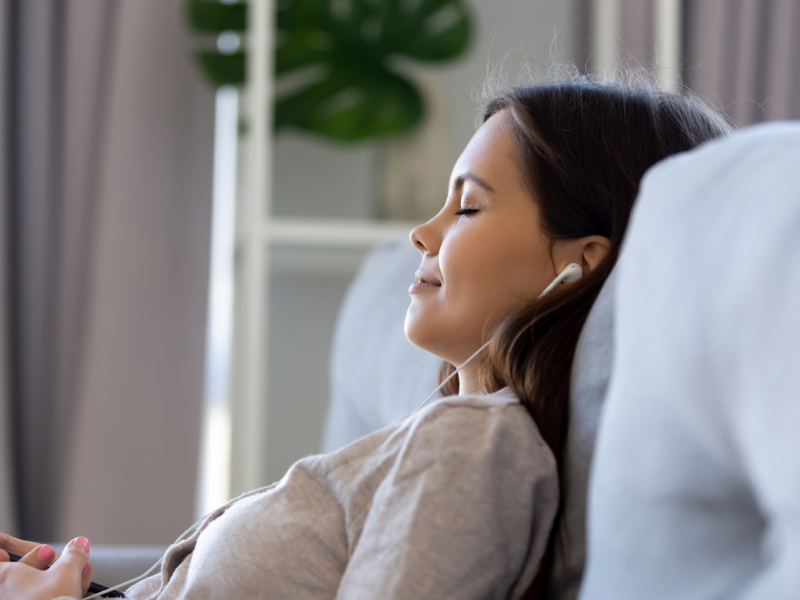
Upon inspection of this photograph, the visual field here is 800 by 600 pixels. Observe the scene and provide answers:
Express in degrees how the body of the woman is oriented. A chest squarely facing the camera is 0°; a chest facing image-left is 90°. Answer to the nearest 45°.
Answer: approximately 90°

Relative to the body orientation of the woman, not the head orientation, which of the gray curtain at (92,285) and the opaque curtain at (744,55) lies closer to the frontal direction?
the gray curtain

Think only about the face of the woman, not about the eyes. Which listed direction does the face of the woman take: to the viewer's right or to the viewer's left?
to the viewer's left

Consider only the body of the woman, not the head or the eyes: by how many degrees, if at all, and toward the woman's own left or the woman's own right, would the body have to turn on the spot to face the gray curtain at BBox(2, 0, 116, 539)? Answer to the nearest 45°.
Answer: approximately 45° to the woman's own right

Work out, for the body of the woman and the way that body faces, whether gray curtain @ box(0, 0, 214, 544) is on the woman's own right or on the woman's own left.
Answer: on the woman's own right

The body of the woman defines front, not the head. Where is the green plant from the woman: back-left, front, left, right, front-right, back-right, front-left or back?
right

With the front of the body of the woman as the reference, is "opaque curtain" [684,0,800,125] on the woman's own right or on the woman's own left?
on the woman's own right

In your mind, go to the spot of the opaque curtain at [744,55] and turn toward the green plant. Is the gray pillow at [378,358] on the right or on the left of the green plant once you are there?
left
